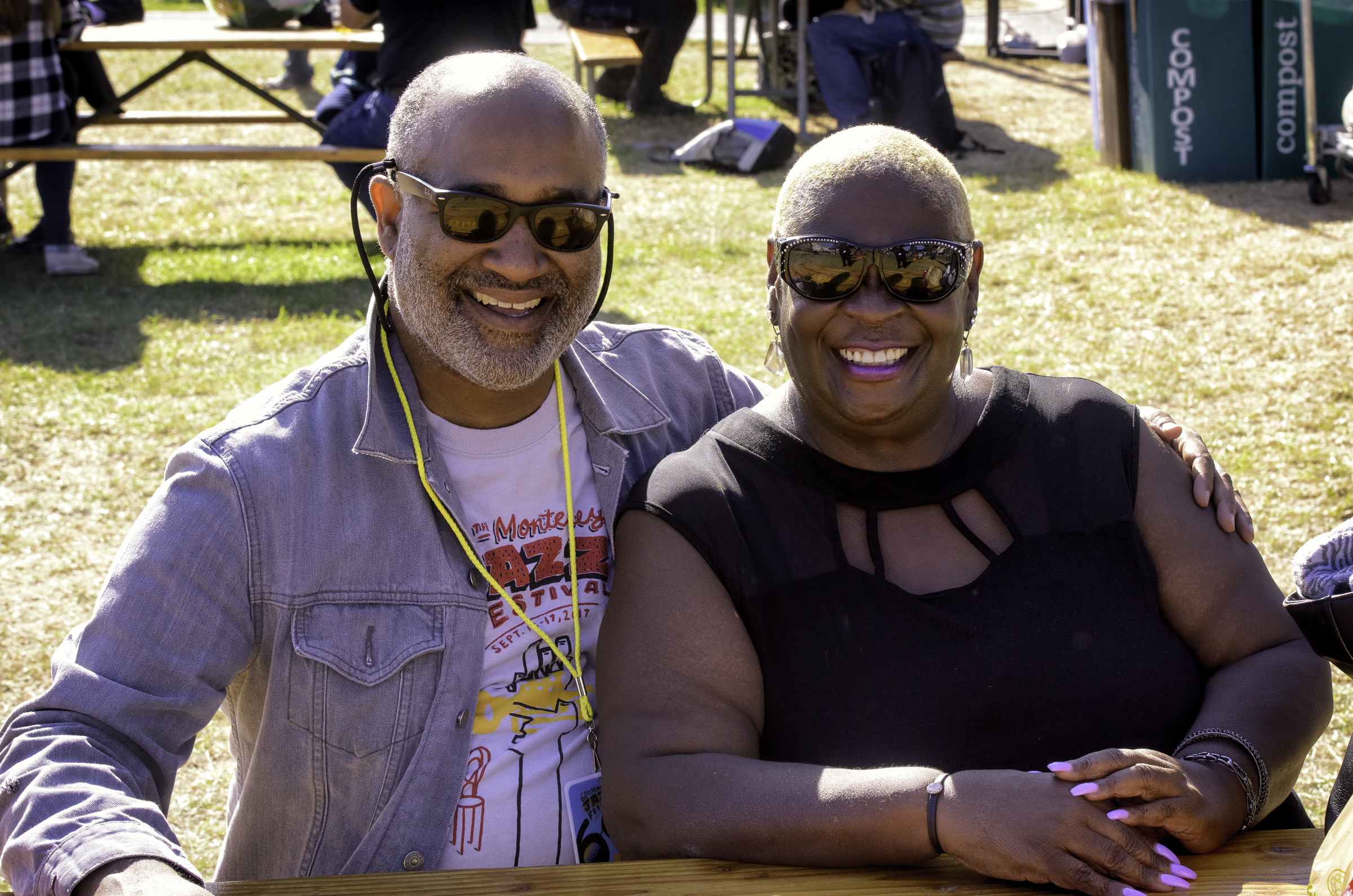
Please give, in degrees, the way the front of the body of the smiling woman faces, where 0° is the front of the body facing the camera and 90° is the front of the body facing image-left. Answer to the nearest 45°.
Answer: approximately 0°

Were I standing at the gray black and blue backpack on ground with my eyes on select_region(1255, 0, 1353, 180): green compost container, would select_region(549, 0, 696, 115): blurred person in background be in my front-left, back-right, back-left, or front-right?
back-left

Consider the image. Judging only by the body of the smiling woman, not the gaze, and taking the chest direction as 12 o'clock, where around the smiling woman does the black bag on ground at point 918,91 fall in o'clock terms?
The black bag on ground is roughly at 6 o'clock from the smiling woman.

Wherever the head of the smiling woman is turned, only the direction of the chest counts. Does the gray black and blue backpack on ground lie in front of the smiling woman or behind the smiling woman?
behind

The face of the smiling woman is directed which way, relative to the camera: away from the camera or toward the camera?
toward the camera

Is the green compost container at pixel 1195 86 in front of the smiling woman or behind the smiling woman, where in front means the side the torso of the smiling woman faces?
behind

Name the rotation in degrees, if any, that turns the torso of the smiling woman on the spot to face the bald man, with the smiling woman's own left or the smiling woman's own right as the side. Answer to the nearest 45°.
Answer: approximately 90° to the smiling woman's own right
